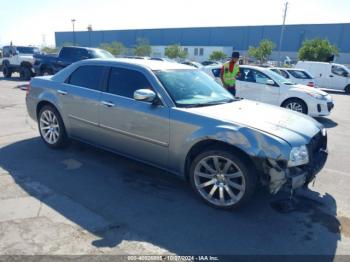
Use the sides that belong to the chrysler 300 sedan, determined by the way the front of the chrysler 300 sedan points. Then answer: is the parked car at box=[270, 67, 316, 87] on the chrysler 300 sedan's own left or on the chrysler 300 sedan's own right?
on the chrysler 300 sedan's own left

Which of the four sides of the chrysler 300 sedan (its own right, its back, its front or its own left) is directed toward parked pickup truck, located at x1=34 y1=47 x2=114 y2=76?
back

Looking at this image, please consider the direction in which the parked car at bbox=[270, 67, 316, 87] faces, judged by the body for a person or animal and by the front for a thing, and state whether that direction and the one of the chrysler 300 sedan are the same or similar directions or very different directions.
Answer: very different directions

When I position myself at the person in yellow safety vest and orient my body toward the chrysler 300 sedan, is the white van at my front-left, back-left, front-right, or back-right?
back-left

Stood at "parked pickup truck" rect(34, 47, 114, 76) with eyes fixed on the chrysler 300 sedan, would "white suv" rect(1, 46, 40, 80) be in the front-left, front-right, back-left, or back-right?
back-right

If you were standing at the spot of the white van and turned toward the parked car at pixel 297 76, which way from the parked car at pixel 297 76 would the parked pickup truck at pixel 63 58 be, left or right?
right
